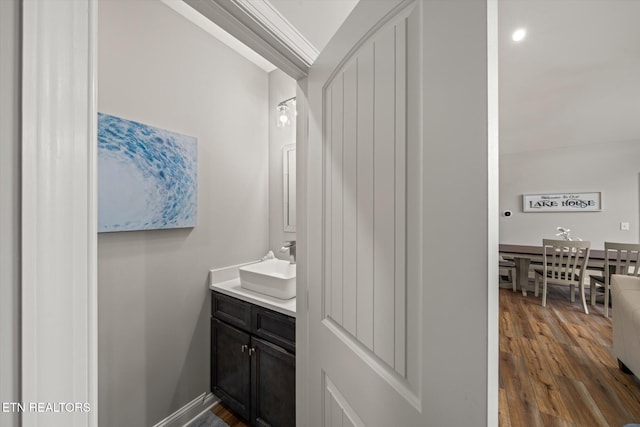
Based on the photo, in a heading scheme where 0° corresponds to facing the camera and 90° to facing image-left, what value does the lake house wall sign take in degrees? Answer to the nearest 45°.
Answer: approximately 0°

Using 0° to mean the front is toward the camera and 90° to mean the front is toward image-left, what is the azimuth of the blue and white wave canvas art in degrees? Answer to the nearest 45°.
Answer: approximately 315°

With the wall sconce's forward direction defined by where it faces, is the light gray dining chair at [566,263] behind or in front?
behind

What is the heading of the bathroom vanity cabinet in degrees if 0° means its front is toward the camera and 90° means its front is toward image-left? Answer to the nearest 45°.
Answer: approximately 45°

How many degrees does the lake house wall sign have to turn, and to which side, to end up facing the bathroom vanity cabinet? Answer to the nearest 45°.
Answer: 0° — it already faces it

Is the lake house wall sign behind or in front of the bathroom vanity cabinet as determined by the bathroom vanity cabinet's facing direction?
behind

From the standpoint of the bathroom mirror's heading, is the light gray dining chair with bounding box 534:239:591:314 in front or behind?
behind

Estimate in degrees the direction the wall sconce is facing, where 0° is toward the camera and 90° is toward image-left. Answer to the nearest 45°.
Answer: approximately 45°

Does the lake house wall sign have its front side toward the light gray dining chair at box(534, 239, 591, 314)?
yes
